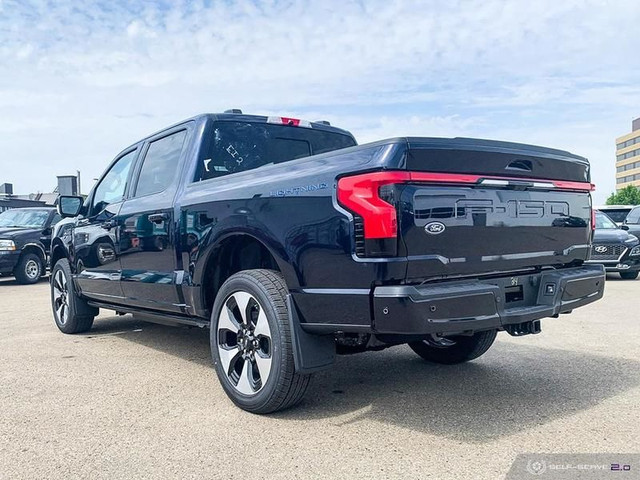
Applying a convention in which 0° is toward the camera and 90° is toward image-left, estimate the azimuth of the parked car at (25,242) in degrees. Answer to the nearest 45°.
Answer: approximately 45°

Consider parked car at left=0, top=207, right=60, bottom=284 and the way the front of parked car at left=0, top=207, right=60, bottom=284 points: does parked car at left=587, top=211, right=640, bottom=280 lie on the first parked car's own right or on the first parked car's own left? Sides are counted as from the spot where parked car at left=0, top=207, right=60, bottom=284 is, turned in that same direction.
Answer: on the first parked car's own left

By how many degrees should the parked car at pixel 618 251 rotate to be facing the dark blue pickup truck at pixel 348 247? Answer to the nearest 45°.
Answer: approximately 45° to its right

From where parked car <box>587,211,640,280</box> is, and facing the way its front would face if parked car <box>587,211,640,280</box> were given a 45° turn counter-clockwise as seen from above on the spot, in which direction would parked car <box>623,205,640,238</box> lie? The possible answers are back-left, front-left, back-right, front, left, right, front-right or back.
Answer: left

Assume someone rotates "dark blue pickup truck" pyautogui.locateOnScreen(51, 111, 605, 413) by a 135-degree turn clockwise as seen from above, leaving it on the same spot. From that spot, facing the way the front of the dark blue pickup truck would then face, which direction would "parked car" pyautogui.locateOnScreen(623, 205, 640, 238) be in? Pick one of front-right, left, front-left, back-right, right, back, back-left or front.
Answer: front-left

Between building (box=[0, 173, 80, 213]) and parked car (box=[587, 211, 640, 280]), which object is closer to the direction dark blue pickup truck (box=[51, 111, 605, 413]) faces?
the building

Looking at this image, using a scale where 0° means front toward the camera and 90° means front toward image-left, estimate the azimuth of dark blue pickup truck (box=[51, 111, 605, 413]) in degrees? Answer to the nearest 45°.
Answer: approximately 135°

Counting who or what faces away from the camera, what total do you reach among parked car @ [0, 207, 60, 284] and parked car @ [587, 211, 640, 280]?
0
